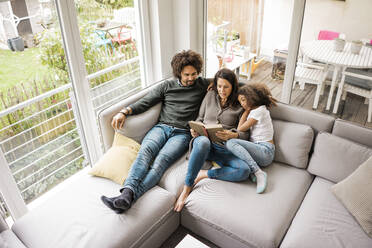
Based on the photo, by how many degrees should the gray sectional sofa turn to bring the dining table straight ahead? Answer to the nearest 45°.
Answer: approximately 135° to its left

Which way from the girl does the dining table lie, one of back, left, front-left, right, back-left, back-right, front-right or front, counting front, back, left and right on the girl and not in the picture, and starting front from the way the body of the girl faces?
back-right

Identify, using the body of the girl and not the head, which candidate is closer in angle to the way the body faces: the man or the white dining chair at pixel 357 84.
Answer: the man

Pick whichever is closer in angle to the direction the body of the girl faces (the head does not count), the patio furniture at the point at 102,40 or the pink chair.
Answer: the patio furniture

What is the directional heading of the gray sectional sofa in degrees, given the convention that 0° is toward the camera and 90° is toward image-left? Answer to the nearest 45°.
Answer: approximately 0°

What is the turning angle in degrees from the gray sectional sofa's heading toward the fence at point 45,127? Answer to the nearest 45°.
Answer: approximately 135° to its right

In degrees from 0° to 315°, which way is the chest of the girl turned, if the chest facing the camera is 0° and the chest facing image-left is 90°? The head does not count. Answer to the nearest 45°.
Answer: approximately 90°

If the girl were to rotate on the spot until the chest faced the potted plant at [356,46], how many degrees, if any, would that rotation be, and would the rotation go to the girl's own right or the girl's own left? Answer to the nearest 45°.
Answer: approximately 135° to the girl's own right

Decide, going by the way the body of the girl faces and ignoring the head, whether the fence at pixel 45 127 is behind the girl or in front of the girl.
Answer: in front

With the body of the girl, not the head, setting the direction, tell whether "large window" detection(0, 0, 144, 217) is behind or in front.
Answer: in front

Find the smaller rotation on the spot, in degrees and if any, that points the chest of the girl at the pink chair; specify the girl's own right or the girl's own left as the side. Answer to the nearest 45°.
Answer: approximately 135° to the girl's own right

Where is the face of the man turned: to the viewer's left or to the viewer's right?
to the viewer's right

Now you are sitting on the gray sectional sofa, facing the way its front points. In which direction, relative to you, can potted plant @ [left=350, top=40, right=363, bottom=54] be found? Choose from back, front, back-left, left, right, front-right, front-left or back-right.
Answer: back-left

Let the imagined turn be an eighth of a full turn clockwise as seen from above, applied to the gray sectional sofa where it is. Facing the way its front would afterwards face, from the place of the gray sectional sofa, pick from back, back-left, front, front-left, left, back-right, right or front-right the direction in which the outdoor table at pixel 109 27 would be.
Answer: right
